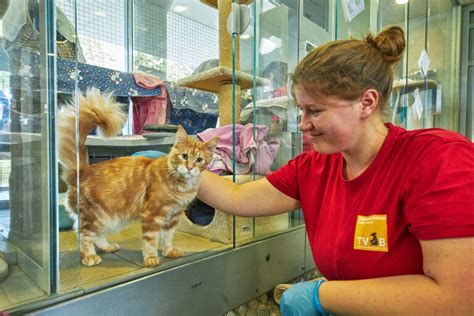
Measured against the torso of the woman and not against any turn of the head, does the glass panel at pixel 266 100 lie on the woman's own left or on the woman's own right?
on the woman's own right

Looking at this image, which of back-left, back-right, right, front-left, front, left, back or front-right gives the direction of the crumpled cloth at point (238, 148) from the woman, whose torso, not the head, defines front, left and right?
right

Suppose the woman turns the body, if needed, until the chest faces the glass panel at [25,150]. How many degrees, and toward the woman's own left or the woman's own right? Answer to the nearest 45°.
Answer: approximately 45° to the woman's own right

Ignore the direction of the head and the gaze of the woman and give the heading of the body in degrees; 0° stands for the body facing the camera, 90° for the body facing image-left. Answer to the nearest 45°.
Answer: approximately 45°

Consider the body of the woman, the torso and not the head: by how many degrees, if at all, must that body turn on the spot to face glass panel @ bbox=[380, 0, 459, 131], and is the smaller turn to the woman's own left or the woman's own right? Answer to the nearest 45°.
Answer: approximately 135° to the woman's own right

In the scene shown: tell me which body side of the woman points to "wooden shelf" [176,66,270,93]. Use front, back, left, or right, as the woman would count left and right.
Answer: right

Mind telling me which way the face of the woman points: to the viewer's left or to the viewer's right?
to the viewer's left
